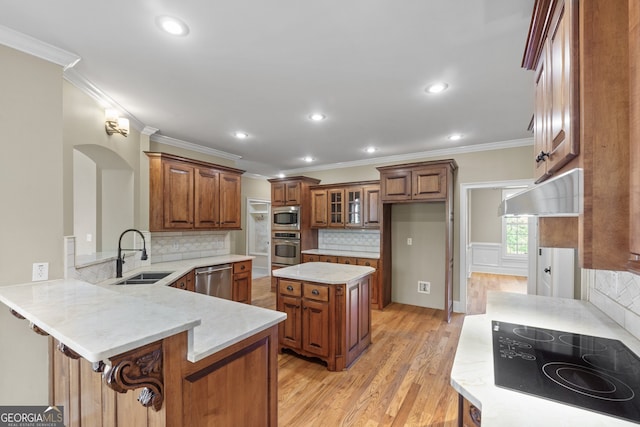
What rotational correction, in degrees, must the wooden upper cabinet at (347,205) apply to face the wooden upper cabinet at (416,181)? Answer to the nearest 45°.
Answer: approximately 45° to its left

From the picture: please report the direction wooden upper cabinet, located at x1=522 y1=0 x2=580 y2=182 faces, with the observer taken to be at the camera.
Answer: facing to the left of the viewer

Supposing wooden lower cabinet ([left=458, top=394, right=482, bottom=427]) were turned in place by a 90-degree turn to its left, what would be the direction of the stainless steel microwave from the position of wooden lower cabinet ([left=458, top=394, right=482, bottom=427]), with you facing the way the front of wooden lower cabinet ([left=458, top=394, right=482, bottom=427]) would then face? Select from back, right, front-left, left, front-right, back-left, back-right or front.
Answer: back-right

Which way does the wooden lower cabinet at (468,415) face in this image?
to the viewer's left

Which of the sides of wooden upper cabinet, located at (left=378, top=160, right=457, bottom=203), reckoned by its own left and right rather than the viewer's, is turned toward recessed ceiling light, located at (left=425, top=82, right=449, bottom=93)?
front

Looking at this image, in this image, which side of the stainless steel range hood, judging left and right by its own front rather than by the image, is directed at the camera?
left

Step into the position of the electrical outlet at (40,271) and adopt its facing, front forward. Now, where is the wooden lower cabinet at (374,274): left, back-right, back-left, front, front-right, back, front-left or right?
left

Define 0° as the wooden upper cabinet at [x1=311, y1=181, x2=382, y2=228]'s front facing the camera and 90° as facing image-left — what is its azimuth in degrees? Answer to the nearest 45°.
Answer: approximately 0°

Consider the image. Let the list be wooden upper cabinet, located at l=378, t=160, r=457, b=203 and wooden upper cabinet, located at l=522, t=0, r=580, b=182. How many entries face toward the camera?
1
